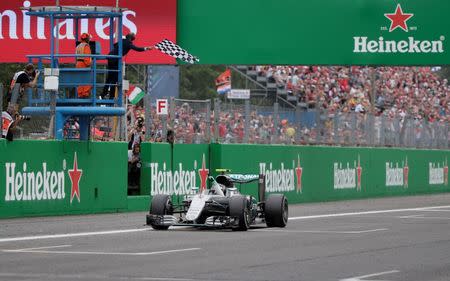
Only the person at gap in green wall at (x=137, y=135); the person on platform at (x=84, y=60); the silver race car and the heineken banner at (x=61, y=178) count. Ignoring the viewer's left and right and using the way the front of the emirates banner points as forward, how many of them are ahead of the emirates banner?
4

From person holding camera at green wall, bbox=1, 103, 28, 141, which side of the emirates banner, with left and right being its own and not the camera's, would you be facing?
front

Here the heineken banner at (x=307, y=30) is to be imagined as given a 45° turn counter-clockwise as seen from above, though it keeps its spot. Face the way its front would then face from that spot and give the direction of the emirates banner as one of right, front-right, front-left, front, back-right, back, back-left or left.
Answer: back-right

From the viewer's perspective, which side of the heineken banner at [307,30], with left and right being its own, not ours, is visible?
front

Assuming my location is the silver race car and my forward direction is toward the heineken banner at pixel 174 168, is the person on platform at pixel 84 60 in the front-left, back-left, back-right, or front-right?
front-left

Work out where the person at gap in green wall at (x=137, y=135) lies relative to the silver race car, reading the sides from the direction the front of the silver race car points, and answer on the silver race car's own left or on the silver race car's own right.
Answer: on the silver race car's own right

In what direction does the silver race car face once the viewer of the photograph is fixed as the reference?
facing the viewer and to the left of the viewer

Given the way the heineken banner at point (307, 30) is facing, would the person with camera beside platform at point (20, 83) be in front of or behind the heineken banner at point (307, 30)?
in front

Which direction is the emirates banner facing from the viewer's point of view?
toward the camera

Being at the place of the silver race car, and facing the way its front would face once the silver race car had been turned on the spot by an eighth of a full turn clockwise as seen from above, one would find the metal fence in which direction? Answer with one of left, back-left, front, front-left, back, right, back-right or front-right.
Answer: right

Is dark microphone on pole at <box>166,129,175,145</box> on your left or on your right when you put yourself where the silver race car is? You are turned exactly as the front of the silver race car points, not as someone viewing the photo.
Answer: on your right

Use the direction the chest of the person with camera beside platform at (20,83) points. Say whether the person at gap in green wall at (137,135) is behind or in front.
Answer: in front

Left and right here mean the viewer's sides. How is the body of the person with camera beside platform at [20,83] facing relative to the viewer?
facing to the right of the viewer
